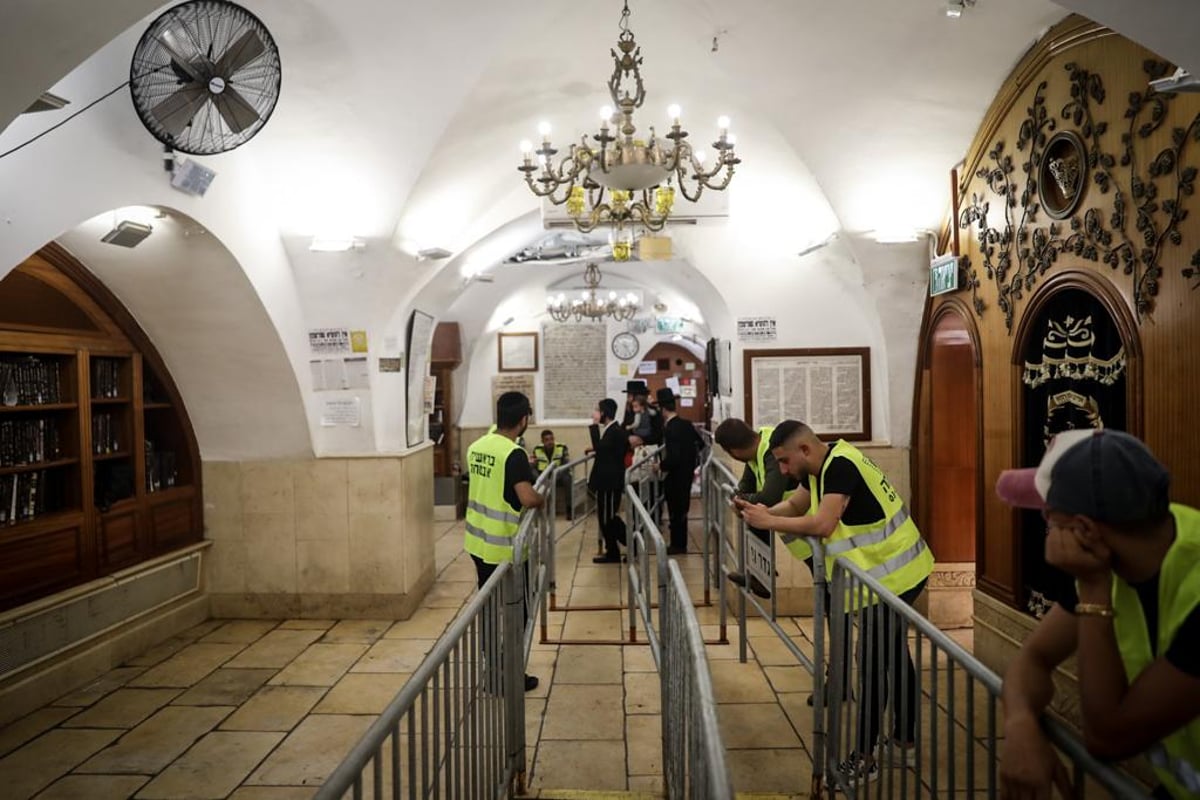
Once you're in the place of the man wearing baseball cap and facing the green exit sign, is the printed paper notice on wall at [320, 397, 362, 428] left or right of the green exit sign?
left

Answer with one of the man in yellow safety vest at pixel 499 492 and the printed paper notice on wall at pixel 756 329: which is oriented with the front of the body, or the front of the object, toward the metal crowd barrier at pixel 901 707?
the printed paper notice on wall

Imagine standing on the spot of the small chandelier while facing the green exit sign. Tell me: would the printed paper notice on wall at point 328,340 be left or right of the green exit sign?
right

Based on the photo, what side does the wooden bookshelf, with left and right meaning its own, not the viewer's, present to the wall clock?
left

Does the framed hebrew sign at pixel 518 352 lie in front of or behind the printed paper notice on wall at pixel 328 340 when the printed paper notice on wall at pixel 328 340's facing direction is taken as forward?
behind
